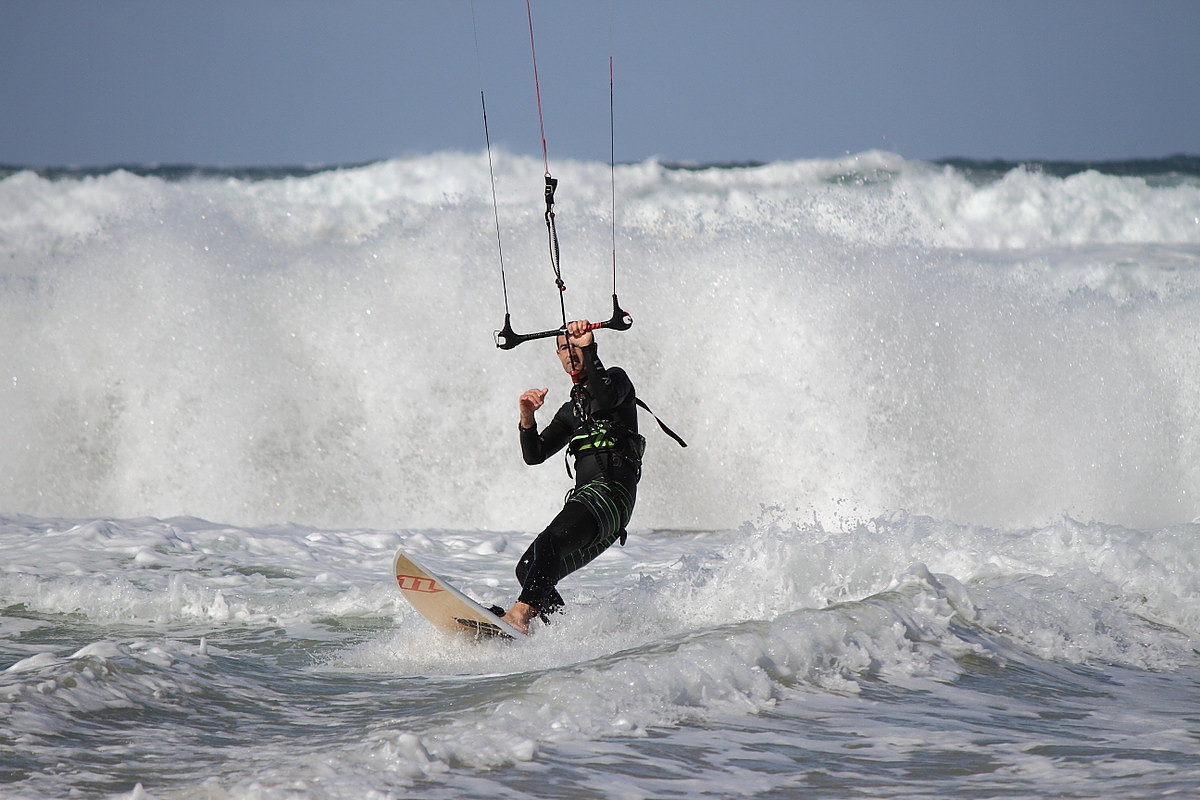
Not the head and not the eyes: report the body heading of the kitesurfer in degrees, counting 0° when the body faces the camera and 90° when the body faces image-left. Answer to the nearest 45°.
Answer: approximately 45°
